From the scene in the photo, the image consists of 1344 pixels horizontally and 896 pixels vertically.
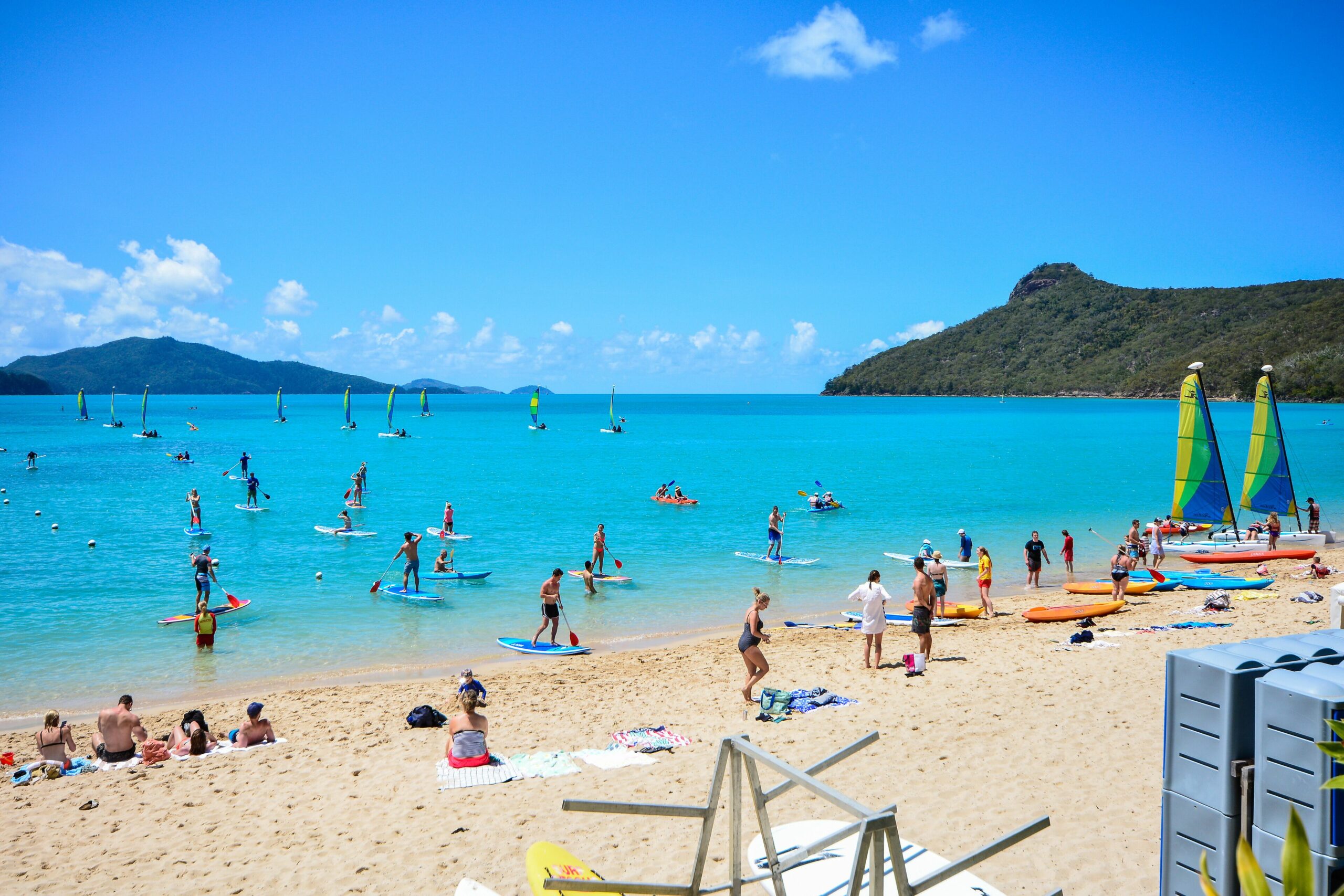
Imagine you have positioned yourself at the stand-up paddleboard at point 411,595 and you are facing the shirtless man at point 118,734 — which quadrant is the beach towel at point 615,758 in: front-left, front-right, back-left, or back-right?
front-left

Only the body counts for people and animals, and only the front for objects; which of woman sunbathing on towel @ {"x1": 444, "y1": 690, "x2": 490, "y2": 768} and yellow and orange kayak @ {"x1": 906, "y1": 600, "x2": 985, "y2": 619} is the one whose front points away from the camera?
the woman sunbathing on towel

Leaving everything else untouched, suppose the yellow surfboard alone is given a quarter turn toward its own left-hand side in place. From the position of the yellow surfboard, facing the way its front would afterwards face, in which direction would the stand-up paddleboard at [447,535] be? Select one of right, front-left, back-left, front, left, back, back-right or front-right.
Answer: back-right

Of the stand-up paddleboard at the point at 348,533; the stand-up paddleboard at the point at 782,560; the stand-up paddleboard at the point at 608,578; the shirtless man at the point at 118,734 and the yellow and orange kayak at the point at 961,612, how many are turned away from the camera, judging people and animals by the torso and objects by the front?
1

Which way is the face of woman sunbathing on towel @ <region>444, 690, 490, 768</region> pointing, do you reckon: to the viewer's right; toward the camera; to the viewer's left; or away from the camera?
away from the camera

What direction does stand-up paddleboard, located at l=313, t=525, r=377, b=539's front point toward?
to the viewer's left

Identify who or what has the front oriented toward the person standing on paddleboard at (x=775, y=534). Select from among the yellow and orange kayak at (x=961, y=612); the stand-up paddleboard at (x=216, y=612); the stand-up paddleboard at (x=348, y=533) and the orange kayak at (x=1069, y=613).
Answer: the stand-up paddleboard at (x=216, y=612)

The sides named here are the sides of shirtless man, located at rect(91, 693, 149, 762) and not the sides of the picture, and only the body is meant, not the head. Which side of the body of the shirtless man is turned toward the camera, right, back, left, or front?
back

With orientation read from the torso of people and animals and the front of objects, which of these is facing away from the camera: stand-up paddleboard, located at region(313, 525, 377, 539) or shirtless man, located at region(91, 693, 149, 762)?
the shirtless man

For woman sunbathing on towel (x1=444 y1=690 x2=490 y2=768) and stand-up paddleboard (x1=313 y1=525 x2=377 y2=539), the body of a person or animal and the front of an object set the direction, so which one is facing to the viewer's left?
the stand-up paddleboard

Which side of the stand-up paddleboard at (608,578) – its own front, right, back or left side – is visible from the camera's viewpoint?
right

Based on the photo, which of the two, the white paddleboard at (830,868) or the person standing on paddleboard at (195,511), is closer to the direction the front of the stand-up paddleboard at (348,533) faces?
the person standing on paddleboard

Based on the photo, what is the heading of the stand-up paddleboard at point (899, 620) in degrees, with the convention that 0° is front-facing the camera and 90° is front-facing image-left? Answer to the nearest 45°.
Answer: approximately 90°

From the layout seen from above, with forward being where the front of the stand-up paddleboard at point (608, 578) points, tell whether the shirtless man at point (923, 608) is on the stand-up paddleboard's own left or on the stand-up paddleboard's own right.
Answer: on the stand-up paddleboard's own right
